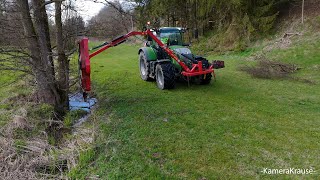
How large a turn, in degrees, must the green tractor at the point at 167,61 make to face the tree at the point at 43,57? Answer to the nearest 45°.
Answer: approximately 90° to its right
